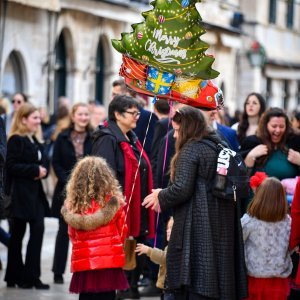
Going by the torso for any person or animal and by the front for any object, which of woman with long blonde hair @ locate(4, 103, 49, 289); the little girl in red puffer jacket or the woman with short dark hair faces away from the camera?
the little girl in red puffer jacket

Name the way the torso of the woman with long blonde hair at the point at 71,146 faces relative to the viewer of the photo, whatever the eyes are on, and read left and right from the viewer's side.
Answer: facing the viewer and to the right of the viewer

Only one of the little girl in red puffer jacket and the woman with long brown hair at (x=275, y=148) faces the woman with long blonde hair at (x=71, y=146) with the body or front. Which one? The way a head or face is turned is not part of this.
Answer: the little girl in red puffer jacket

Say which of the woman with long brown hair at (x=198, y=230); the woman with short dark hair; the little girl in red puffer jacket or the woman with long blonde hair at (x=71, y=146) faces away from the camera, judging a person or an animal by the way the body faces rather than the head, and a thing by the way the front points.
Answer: the little girl in red puffer jacket

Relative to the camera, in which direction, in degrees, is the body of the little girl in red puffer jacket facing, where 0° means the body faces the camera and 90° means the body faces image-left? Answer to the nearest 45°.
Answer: approximately 180°

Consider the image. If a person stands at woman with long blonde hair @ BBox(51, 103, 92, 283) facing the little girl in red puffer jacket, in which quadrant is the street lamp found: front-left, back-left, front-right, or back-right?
back-left

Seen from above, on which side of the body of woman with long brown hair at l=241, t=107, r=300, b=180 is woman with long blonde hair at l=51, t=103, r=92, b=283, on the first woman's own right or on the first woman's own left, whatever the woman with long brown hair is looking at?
on the first woman's own right

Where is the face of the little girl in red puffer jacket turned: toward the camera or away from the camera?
away from the camera

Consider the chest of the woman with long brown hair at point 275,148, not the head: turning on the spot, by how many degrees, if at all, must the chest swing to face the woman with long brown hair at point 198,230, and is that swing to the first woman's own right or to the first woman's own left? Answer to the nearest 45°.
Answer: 0° — they already face them

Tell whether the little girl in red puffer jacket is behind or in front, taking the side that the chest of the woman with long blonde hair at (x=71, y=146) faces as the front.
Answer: in front

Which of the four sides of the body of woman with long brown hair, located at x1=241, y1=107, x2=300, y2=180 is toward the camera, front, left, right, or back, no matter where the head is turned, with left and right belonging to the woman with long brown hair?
front
